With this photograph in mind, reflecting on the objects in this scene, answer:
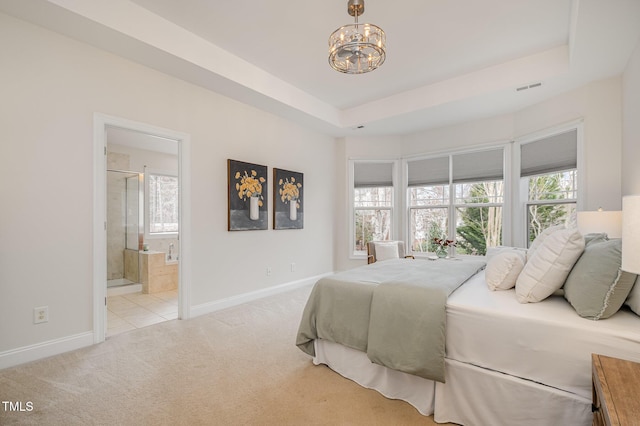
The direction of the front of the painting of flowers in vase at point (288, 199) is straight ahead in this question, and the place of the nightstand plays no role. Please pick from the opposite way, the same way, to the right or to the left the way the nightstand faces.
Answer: the opposite way

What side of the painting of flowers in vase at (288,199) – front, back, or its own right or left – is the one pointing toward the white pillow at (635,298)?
front

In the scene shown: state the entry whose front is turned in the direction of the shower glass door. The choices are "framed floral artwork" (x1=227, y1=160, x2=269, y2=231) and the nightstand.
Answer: the nightstand

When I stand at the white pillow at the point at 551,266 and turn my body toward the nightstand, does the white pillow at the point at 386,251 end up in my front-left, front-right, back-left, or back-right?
back-right

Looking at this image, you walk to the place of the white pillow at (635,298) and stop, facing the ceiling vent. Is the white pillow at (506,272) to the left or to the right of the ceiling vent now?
left

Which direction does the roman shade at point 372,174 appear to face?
toward the camera

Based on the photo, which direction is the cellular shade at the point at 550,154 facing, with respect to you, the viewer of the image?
facing the viewer and to the left of the viewer

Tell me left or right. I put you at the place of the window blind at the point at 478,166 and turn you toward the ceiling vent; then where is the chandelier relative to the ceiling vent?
right

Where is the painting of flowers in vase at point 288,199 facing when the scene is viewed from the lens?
facing the viewer and to the right of the viewer

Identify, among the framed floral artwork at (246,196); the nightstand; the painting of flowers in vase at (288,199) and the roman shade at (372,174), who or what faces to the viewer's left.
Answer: the nightstand

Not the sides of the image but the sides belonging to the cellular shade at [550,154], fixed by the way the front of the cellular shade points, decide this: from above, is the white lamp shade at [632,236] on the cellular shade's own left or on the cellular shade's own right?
on the cellular shade's own left

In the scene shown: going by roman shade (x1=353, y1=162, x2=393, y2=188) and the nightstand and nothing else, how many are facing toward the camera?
1

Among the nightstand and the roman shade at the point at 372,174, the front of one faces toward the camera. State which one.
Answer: the roman shade

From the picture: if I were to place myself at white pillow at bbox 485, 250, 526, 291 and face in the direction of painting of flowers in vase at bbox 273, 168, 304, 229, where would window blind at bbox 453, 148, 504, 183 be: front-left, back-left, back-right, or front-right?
front-right

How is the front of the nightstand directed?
to the viewer's left

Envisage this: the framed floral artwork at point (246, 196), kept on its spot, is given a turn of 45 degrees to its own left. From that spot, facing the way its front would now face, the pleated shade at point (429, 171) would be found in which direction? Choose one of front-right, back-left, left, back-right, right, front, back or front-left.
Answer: front
